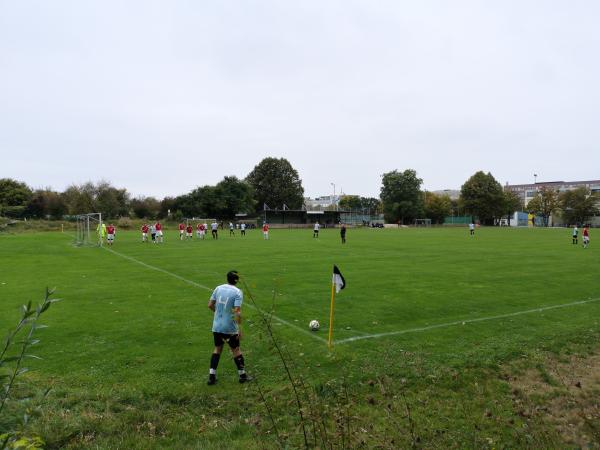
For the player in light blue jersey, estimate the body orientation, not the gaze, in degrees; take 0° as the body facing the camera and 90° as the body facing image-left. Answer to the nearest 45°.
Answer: approximately 225°
